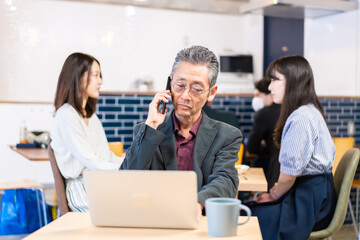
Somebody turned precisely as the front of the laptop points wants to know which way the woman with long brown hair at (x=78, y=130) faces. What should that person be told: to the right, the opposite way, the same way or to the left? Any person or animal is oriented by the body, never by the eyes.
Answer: to the right

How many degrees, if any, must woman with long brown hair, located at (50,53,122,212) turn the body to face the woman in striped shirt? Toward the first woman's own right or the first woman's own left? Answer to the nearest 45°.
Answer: approximately 45° to the first woman's own right

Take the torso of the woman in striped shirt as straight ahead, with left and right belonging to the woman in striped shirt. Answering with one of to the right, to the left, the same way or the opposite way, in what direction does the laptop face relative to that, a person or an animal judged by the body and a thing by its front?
to the right

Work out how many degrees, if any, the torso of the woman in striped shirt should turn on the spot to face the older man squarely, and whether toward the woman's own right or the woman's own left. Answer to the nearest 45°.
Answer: approximately 45° to the woman's own left

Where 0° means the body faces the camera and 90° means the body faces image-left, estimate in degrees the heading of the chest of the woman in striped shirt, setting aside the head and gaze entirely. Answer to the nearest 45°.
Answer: approximately 90°

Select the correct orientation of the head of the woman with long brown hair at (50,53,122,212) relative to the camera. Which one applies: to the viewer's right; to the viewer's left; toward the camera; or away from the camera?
to the viewer's right

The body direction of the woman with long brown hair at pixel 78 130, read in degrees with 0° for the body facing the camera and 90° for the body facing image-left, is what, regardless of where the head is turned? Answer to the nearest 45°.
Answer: approximately 270°

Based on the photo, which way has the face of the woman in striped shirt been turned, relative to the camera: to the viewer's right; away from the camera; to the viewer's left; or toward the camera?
to the viewer's left

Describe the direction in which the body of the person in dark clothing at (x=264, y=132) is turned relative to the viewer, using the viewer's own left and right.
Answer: facing to the left of the viewer

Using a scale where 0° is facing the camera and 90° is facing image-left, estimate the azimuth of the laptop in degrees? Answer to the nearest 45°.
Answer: approximately 180°

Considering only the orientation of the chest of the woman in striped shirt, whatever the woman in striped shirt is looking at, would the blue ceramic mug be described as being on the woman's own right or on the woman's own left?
on the woman's own left
